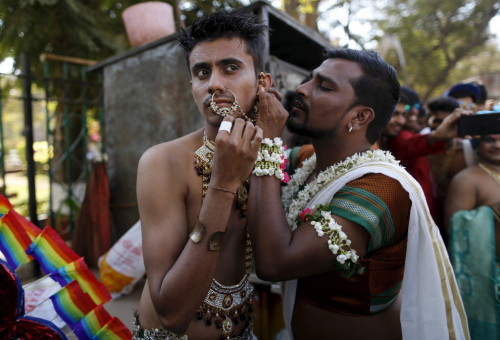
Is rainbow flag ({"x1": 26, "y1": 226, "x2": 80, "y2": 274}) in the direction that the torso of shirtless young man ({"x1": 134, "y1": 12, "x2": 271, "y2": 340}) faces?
no

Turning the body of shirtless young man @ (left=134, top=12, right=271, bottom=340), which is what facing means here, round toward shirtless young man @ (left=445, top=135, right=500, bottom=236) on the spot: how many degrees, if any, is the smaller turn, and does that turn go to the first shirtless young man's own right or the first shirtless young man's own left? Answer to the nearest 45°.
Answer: approximately 90° to the first shirtless young man's own left

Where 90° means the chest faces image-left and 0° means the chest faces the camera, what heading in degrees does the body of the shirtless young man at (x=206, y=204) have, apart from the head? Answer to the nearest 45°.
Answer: approximately 315°

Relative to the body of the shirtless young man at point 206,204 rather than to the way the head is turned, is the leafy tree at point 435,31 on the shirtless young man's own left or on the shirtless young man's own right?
on the shirtless young man's own left

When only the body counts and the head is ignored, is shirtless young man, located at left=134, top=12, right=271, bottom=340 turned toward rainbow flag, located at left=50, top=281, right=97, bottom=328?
no

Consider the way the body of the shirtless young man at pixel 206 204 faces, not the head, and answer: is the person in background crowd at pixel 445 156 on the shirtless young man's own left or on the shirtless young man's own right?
on the shirtless young man's own left

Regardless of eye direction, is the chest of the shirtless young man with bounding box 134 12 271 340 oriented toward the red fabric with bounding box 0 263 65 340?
no
